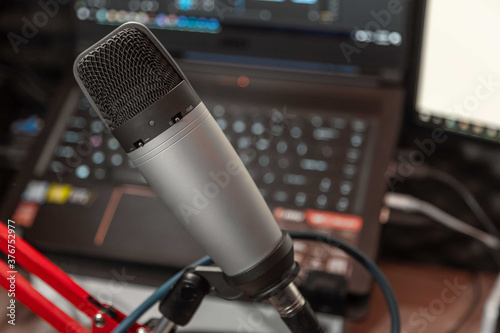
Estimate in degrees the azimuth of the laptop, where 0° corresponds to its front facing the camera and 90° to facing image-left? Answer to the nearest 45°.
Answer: approximately 0°
